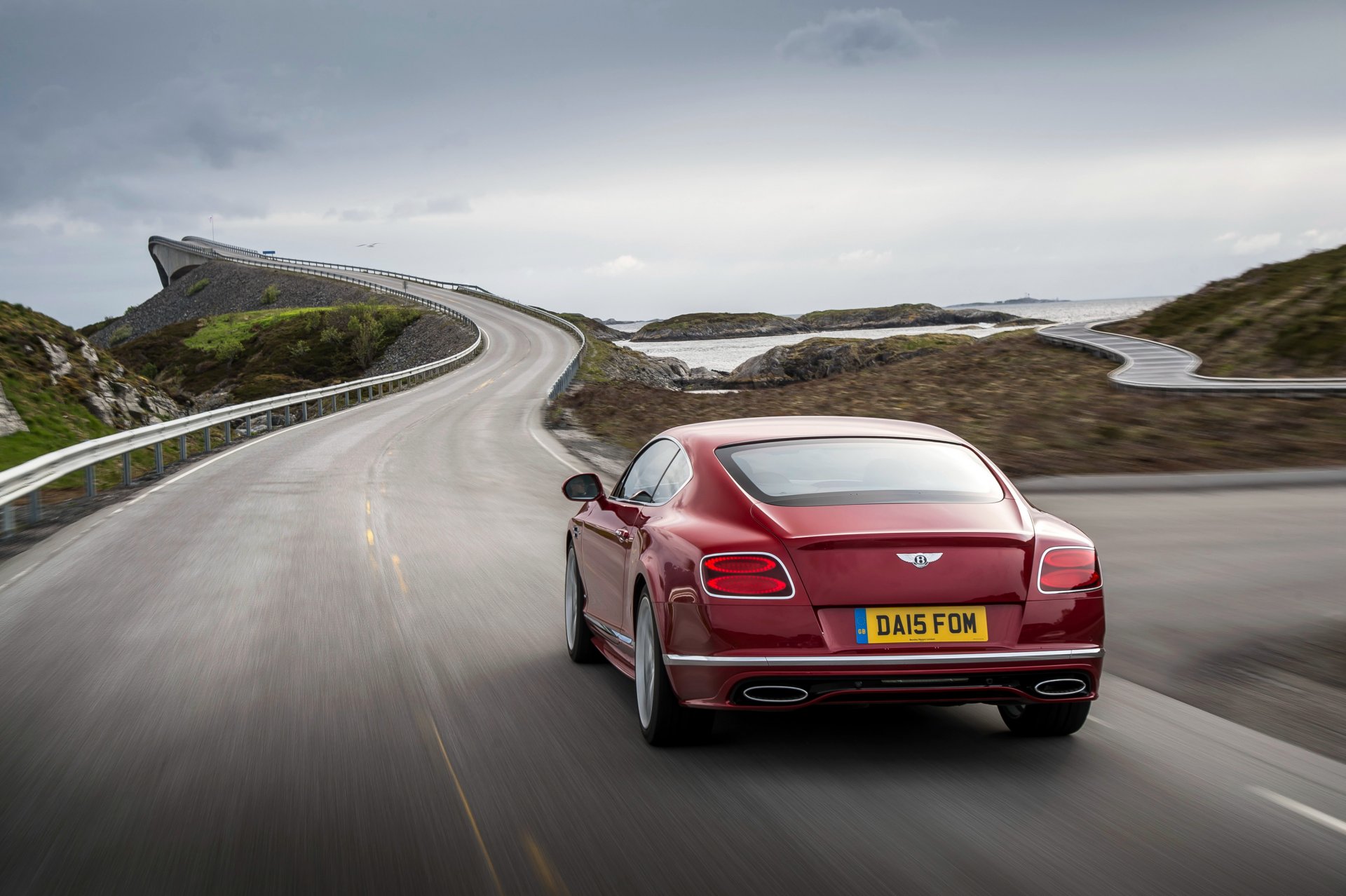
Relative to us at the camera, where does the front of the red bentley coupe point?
facing away from the viewer and to the left of the viewer
